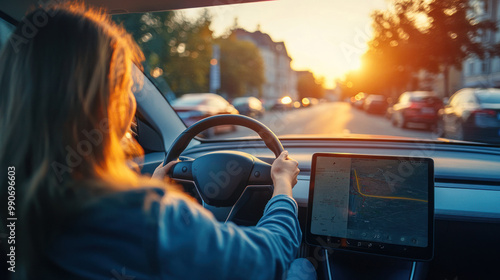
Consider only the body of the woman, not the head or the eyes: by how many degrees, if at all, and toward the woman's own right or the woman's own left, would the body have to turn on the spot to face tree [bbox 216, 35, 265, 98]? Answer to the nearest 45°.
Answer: approximately 45° to the woman's own left

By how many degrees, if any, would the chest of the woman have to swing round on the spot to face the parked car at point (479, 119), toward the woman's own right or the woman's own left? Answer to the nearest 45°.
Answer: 0° — they already face it

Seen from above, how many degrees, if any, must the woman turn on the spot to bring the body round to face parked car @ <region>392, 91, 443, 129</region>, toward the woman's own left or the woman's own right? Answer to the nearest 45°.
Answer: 0° — they already face it

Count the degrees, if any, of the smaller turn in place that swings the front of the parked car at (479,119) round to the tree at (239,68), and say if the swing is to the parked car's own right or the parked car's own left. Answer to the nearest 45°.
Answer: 0° — it already faces it

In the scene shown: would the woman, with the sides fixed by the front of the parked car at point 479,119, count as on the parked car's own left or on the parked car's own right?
on the parked car's own left

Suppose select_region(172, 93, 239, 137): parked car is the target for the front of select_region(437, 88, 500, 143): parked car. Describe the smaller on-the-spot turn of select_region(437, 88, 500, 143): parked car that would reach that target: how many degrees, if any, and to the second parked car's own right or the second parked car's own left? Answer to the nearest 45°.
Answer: approximately 45° to the second parked car's own left

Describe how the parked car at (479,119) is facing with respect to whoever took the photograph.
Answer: facing away from the viewer and to the left of the viewer

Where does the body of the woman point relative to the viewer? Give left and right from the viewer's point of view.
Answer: facing away from the viewer and to the right of the viewer

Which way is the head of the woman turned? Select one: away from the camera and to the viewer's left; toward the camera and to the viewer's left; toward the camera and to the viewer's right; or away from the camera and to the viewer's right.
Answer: away from the camera and to the viewer's right
